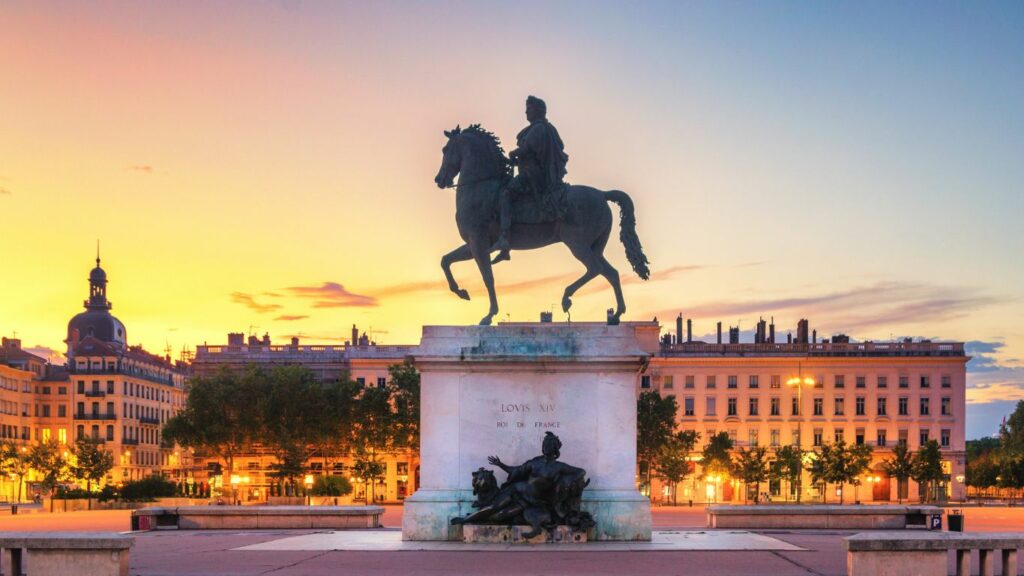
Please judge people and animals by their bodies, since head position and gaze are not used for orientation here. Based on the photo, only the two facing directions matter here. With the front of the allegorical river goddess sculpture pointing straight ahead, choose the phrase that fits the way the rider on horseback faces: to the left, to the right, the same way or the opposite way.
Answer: to the right

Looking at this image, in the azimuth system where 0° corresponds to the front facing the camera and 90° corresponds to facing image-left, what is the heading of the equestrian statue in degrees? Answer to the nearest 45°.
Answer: approximately 90°

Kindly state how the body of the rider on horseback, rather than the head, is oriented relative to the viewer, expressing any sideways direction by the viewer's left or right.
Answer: facing to the left of the viewer

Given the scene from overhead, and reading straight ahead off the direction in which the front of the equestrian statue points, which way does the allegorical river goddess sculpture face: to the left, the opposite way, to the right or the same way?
to the left

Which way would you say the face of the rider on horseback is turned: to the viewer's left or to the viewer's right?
to the viewer's left

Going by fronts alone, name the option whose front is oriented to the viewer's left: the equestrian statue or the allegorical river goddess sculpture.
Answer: the equestrian statue

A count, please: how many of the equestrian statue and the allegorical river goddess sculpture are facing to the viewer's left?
1
